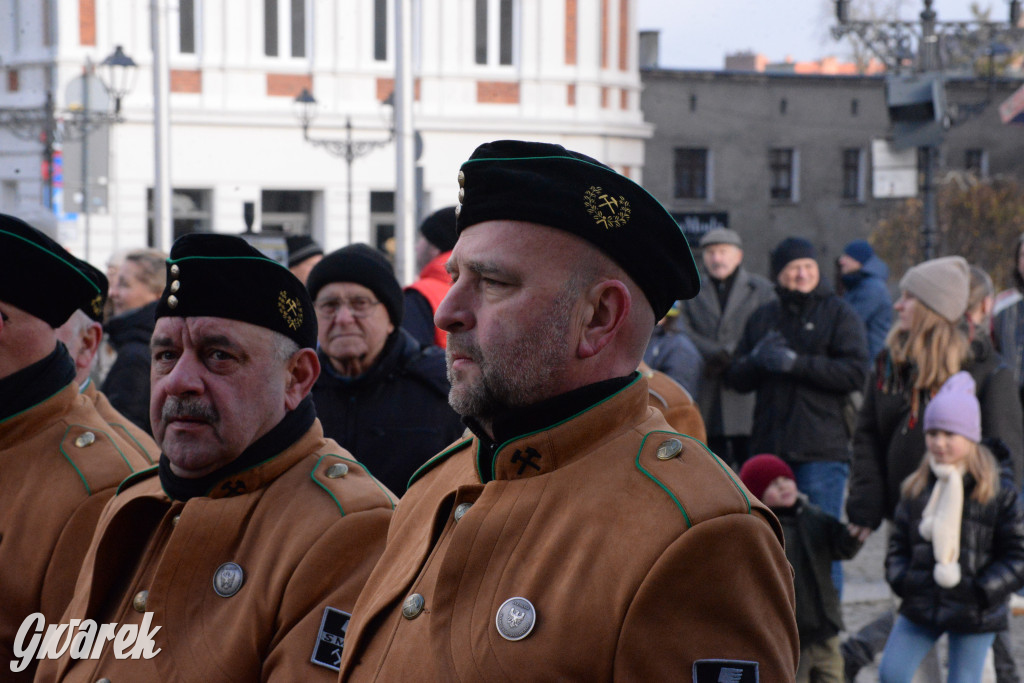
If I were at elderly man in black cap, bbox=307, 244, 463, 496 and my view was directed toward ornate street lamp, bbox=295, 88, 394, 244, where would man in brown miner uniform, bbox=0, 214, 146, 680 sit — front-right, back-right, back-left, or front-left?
back-left

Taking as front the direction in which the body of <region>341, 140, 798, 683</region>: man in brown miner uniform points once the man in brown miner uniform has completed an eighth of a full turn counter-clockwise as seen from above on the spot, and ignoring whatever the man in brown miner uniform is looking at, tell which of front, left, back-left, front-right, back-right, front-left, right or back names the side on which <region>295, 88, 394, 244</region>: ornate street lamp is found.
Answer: back

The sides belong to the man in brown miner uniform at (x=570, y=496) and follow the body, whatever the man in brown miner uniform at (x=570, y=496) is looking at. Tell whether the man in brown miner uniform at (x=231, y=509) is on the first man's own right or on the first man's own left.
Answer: on the first man's own right

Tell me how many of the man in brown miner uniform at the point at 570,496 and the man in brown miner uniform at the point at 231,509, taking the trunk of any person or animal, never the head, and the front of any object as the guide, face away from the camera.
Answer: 0

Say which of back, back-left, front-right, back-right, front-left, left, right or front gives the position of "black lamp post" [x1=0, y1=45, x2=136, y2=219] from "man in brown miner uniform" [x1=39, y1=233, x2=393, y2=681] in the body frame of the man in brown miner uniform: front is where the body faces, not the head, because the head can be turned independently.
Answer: back-right

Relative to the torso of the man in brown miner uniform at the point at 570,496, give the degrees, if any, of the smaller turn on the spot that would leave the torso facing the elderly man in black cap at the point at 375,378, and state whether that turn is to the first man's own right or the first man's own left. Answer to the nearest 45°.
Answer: approximately 135° to the first man's own right

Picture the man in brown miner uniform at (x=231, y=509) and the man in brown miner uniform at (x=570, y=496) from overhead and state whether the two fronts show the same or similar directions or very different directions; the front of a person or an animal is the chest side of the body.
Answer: same or similar directions

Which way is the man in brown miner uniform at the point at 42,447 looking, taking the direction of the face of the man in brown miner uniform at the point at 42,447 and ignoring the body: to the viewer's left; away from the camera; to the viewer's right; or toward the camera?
to the viewer's left

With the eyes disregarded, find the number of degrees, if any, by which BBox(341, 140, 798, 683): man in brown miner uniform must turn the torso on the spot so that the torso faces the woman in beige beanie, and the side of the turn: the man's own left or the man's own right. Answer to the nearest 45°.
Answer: approximately 135° to the man's own right

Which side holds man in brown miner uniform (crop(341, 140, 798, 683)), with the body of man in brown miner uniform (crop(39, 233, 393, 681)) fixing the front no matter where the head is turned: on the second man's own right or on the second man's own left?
on the second man's own left

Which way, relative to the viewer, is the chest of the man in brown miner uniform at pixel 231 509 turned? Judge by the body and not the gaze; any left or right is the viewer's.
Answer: facing the viewer and to the left of the viewer

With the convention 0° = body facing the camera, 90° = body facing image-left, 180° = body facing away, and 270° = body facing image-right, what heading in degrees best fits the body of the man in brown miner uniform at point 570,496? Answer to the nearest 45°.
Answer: approximately 45°
